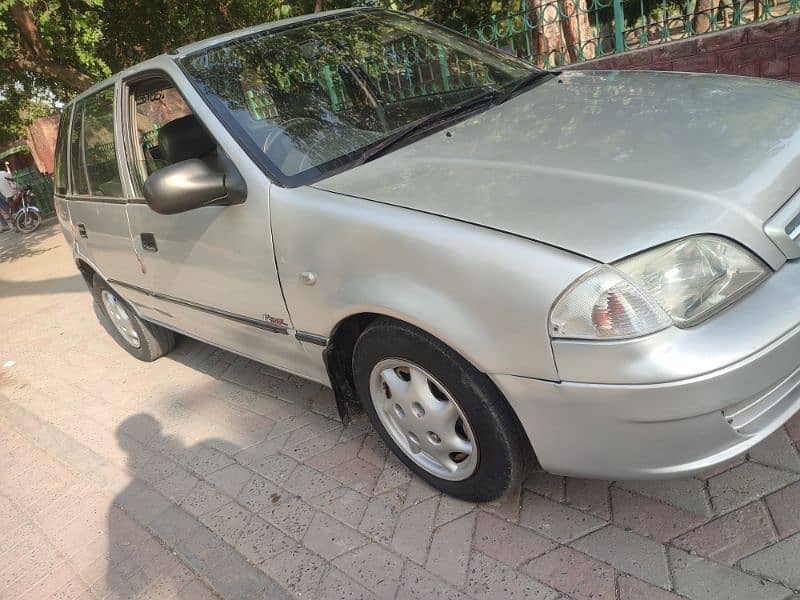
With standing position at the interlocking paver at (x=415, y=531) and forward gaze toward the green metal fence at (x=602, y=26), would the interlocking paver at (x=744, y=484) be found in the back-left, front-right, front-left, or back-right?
front-right

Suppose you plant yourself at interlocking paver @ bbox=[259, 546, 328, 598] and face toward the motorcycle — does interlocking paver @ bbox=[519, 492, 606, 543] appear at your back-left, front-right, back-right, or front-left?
back-right

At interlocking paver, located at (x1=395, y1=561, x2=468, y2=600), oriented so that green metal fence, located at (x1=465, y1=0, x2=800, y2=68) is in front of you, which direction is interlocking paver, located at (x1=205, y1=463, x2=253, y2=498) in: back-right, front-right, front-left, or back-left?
front-left

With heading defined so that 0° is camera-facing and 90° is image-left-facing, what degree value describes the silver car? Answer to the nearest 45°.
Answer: approximately 315°

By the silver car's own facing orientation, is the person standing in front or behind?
behind

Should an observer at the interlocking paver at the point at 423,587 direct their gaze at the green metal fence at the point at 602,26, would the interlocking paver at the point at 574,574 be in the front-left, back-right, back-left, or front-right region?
front-right

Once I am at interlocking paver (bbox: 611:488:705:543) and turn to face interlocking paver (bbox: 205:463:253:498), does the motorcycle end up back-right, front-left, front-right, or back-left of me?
front-right

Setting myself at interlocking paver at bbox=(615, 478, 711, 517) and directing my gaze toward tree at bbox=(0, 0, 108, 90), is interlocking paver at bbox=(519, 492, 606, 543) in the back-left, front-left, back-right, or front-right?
front-left
